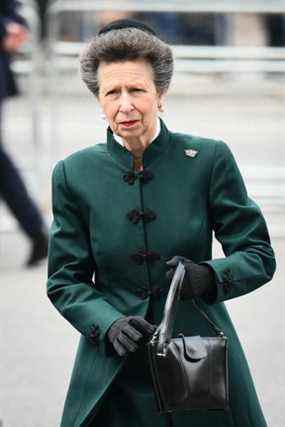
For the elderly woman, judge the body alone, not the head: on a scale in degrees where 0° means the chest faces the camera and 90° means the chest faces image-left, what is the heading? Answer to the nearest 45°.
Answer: approximately 0°

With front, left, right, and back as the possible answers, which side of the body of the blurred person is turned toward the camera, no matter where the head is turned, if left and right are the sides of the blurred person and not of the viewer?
left

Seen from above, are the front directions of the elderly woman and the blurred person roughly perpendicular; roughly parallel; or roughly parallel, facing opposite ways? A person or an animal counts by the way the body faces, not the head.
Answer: roughly perpendicular

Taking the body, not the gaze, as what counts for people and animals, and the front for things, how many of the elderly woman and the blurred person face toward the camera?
1

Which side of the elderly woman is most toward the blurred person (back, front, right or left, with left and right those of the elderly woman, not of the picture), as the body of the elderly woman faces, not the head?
back
